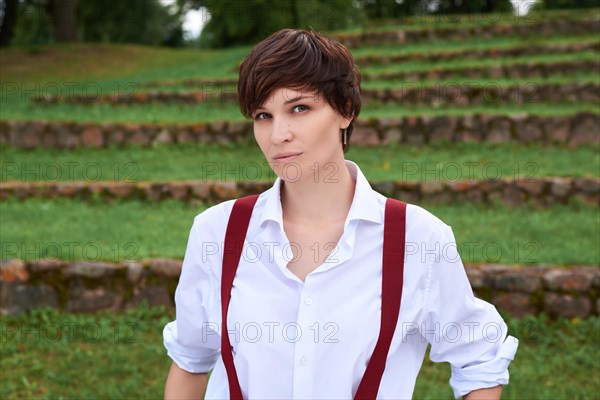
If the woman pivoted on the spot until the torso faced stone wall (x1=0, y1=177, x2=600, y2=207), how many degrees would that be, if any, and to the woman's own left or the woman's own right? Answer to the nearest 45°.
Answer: approximately 180°

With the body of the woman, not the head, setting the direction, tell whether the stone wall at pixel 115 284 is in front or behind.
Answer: behind

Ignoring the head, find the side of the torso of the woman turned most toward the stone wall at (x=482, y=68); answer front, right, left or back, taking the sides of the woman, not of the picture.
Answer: back

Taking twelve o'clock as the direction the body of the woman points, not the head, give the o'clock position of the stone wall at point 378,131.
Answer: The stone wall is roughly at 6 o'clock from the woman.

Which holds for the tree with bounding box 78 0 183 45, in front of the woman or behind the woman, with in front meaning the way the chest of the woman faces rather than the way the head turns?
behind

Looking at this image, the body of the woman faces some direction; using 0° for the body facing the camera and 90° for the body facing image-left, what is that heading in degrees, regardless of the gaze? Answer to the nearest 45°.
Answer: approximately 0°

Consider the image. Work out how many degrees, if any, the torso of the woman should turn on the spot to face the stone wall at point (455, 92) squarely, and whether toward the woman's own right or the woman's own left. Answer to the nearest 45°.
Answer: approximately 180°
